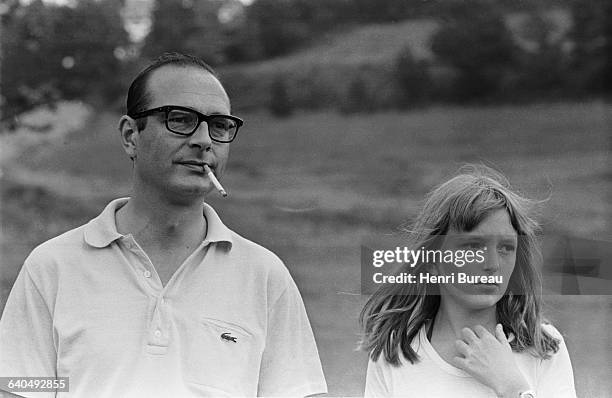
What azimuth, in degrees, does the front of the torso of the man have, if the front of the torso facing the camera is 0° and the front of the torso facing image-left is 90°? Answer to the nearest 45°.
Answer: approximately 0°

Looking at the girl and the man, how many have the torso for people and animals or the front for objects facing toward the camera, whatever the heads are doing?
2

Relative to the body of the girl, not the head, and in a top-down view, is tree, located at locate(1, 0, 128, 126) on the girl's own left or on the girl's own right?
on the girl's own right

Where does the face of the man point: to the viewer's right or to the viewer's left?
to the viewer's right

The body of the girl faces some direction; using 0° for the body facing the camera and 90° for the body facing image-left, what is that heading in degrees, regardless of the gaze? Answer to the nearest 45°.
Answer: approximately 0°
